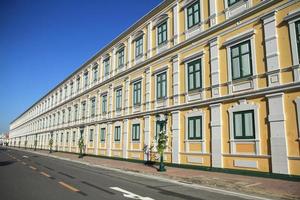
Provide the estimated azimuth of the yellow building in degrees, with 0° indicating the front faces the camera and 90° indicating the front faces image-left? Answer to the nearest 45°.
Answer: approximately 45°
